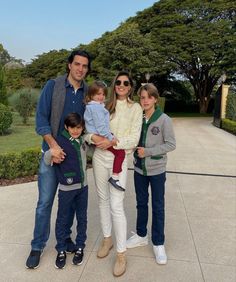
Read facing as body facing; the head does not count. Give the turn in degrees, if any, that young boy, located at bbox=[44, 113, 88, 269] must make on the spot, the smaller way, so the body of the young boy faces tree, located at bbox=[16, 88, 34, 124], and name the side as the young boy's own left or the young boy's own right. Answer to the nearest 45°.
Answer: approximately 180°

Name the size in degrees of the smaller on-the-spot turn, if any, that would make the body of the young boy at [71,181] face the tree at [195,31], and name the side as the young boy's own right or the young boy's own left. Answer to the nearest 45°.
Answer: approximately 135° to the young boy's own left

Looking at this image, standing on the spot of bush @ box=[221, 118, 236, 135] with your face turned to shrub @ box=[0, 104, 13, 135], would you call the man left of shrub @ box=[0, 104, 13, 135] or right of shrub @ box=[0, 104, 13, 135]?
left

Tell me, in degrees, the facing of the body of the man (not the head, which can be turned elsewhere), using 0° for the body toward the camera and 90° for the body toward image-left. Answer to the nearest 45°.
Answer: approximately 315°

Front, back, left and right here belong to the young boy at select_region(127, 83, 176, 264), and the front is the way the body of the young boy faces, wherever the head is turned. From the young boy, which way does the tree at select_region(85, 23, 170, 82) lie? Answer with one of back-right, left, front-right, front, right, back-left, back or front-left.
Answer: back-right
